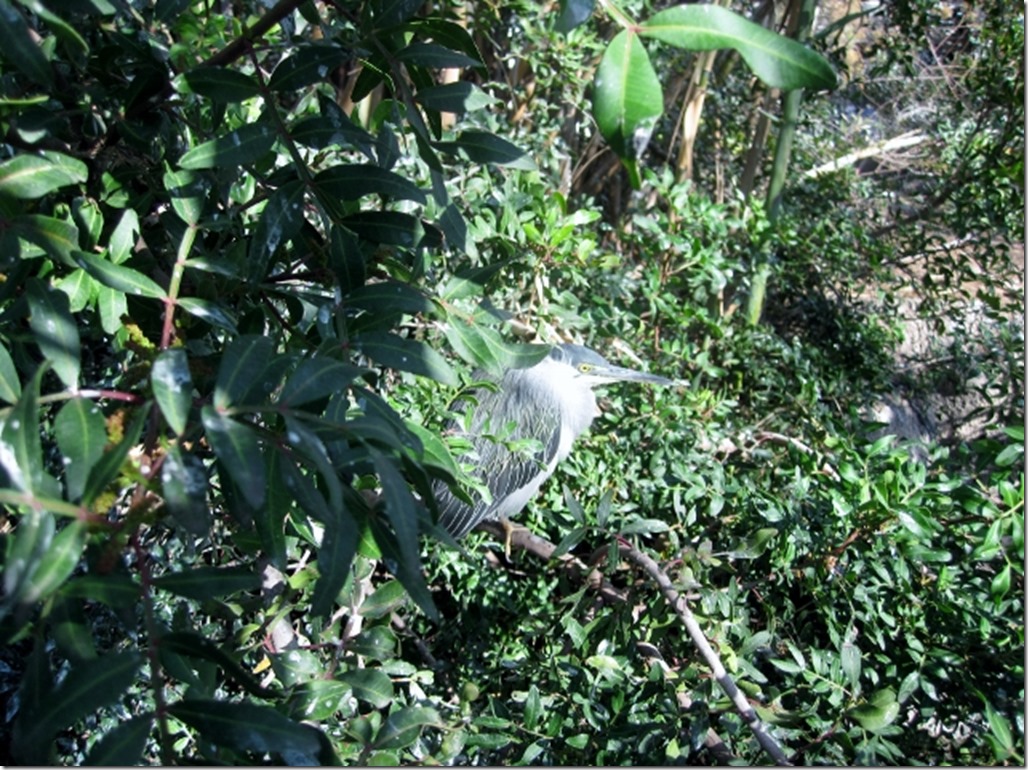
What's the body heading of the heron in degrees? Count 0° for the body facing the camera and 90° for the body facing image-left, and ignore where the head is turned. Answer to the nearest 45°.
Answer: approximately 270°
